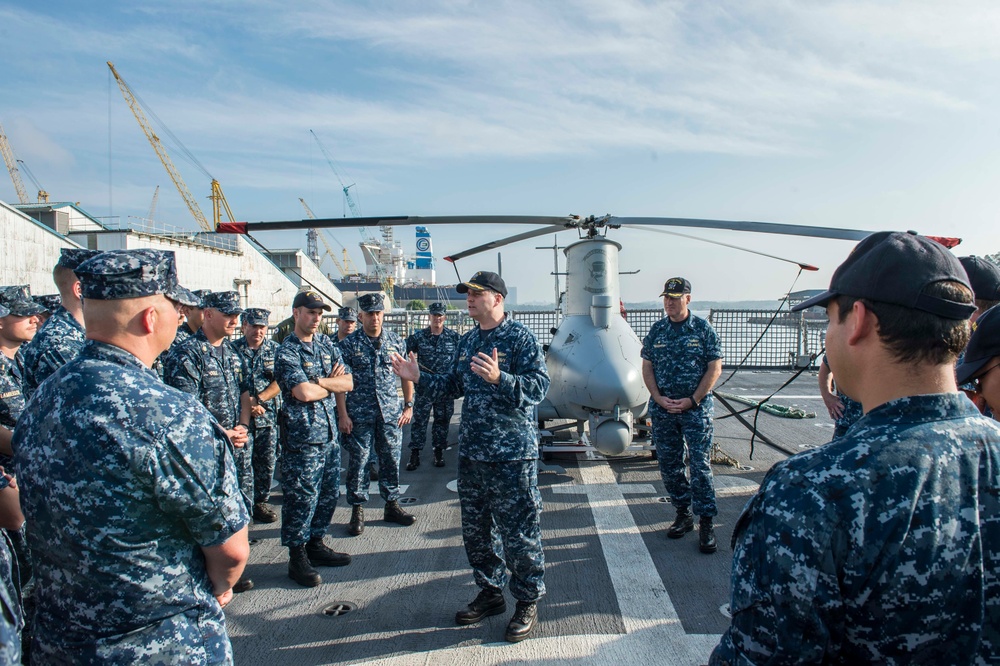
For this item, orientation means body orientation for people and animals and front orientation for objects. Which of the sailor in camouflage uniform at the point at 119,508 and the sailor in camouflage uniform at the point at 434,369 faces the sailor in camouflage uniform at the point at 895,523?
the sailor in camouflage uniform at the point at 434,369

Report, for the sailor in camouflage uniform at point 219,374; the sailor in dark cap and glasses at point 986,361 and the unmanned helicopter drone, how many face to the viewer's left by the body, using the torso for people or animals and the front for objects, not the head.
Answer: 1

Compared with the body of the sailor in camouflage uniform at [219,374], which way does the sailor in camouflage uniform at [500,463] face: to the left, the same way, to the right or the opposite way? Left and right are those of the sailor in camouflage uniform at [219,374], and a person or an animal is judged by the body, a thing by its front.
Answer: to the right

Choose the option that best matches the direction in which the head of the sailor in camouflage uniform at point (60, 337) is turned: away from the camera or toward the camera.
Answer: away from the camera

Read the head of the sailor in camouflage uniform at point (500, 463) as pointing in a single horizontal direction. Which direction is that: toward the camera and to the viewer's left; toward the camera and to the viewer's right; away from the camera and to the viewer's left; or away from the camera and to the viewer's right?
toward the camera and to the viewer's left

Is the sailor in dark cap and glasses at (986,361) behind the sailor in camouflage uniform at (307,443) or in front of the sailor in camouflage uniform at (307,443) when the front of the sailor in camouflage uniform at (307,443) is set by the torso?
in front

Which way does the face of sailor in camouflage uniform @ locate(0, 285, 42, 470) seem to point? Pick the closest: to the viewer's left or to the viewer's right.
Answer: to the viewer's right

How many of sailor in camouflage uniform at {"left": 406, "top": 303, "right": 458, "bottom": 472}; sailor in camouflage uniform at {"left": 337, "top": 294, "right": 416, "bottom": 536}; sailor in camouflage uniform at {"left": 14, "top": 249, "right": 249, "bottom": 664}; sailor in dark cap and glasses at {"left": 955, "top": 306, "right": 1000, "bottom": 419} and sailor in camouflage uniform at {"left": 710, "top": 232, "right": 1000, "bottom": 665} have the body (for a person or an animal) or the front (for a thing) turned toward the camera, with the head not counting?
2

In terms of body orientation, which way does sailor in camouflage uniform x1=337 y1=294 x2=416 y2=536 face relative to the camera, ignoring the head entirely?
toward the camera

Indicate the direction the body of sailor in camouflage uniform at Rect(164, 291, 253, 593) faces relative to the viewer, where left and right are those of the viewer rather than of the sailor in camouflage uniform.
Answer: facing the viewer and to the right of the viewer

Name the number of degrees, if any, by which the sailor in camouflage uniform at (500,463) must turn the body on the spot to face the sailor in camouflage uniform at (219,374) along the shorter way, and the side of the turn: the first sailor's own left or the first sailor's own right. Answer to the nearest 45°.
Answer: approximately 90° to the first sailor's own right

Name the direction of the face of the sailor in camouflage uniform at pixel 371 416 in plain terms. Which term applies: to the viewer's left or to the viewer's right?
to the viewer's right

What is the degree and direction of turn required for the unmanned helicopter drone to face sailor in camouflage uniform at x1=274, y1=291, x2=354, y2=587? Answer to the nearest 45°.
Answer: approximately 45° to its right
